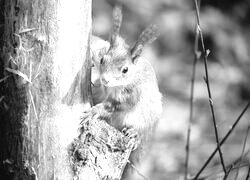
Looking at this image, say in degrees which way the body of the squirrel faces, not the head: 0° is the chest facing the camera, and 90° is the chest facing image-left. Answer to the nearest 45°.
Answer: approximately 45°
